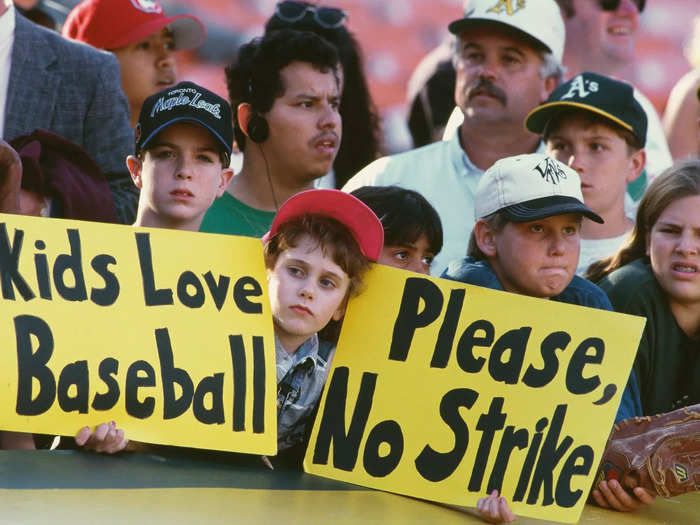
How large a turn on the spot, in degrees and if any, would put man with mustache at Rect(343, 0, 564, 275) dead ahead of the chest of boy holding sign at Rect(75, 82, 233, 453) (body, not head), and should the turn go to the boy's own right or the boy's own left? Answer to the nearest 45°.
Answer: approximately 135° to the boy's own left

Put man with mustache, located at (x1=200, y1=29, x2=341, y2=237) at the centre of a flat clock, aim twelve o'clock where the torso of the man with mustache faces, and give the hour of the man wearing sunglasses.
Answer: The man wearing sunglasses is roughly at 9 o'clock from the man with mustache.

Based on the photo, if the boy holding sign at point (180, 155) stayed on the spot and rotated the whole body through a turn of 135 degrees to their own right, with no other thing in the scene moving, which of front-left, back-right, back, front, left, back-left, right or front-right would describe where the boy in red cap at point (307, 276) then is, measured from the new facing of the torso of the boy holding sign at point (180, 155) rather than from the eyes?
back

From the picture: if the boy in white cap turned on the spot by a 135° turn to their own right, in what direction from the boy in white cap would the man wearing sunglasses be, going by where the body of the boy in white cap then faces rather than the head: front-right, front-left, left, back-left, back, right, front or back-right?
right

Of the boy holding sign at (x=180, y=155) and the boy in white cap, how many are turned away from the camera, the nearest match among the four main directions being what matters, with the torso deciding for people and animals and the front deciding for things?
0

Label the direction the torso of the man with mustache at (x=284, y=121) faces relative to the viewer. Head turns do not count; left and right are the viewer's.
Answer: facing the viewer and to the right of the viewer

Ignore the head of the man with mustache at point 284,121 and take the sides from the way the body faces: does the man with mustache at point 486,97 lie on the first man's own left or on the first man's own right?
on the first man's own left

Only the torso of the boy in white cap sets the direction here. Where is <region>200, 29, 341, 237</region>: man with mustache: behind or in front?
behind

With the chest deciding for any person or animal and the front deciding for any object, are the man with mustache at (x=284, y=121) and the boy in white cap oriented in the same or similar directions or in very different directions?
same or similar directions

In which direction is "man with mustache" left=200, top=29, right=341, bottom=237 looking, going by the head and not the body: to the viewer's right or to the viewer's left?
to the viewer's right

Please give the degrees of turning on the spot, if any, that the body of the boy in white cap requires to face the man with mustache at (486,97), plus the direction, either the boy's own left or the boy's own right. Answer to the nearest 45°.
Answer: approximately 135° to the boy's own left

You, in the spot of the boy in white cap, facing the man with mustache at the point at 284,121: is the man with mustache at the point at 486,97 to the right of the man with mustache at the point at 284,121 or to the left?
right

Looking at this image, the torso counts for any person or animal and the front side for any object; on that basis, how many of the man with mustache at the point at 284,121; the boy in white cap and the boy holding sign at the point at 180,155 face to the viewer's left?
0

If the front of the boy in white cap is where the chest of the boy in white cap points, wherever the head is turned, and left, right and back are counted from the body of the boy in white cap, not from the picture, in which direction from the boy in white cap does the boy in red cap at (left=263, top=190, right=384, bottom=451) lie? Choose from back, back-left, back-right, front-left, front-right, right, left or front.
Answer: right

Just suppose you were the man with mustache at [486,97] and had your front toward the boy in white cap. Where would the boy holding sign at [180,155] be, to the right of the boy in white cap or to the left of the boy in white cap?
right

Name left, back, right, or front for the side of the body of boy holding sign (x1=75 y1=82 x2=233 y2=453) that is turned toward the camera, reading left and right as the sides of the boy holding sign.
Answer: front

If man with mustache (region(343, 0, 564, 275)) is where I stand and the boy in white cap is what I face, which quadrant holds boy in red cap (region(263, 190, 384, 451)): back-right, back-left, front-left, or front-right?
front-right
